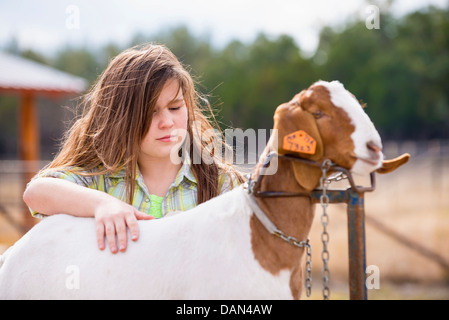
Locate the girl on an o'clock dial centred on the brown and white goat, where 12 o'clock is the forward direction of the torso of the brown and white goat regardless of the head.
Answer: The girl is roughly at 8 o'clock from the brown and white goat.

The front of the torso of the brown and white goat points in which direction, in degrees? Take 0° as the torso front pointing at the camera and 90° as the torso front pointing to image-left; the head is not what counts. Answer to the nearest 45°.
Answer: approximately 270°

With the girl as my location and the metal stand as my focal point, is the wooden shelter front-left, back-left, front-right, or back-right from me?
back-left
